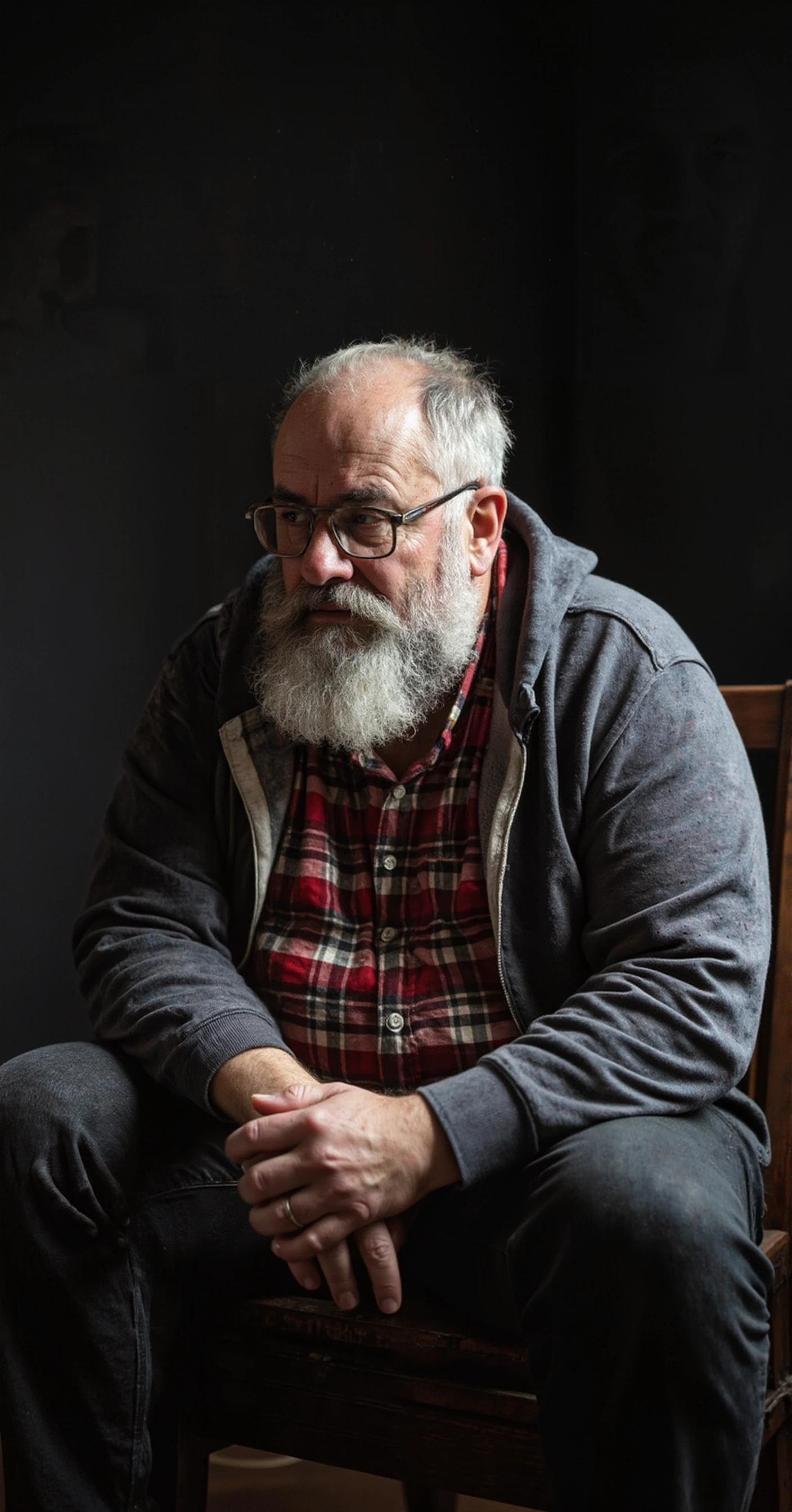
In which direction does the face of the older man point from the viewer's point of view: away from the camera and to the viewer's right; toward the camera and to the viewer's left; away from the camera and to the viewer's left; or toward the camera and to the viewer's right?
toward the camera and to the viewer's left

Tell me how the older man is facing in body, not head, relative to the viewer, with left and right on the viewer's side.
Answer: facing the viewer and to the left of the viewer
